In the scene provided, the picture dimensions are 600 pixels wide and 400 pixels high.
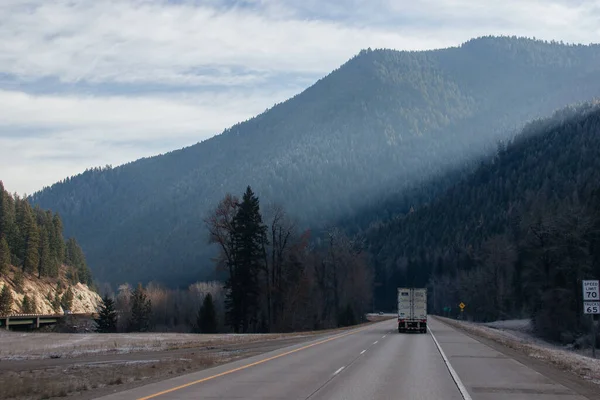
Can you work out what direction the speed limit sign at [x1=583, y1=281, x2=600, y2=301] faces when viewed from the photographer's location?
facing the viewer
